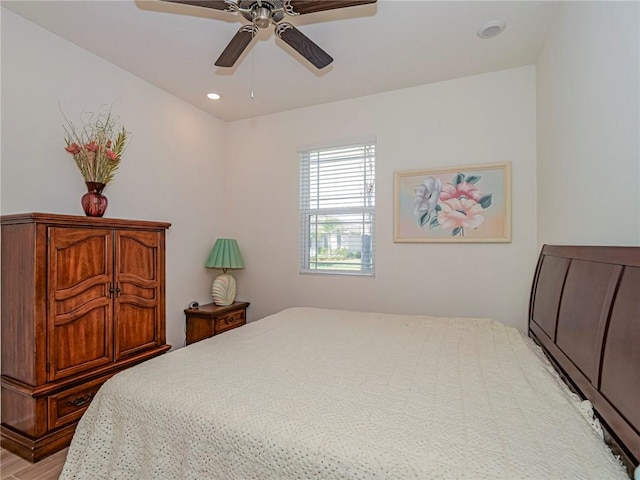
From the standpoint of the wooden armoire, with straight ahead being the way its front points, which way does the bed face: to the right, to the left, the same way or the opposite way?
the opposite way

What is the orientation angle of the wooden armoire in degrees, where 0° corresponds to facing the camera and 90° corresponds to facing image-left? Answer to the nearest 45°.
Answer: approximately 315°

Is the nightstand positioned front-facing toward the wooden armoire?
no

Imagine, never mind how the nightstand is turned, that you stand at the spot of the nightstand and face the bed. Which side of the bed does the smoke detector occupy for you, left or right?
left

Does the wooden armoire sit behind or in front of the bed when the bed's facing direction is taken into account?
in front

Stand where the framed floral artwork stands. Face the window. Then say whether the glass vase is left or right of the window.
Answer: left

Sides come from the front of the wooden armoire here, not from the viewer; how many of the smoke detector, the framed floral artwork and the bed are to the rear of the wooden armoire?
0

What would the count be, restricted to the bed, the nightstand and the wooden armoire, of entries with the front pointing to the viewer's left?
1

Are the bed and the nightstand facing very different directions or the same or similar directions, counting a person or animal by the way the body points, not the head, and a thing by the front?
very different directions

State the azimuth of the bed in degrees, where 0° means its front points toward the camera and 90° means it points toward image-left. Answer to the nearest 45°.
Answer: approximately 90°

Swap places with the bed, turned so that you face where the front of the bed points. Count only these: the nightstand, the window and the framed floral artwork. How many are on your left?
0

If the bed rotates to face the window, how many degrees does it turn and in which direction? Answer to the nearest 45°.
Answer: approximately 90° to its right

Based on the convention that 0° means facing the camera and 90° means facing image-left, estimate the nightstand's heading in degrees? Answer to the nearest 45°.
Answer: approximately 315°
